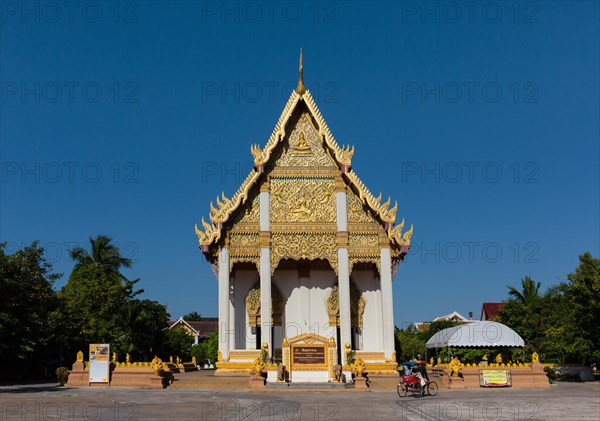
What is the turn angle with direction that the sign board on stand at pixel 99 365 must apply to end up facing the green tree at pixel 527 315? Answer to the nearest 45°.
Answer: approximately 135° to its left

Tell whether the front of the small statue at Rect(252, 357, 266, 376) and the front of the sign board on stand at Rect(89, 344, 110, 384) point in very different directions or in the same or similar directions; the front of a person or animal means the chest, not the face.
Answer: same or similar directions

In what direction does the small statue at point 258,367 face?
toward the camera

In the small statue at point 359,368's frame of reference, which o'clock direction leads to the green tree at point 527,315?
The green tree is roughly at 7 o'clock from the small statue.

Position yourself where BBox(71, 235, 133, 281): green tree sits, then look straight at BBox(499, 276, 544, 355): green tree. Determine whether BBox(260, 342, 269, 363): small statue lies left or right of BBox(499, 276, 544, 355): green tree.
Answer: right

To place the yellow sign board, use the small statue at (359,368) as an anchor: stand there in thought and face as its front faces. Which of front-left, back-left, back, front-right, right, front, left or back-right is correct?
left

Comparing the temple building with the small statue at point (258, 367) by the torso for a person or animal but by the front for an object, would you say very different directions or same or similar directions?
same or similar directions

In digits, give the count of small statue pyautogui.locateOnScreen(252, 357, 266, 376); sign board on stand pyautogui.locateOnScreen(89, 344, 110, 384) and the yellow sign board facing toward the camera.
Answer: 3

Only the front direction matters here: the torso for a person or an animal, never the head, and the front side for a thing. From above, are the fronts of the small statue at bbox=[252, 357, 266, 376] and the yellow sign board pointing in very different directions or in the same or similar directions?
same or similar directions

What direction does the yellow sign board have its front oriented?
toward the camera

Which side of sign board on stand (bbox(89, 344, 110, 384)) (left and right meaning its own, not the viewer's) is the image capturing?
front

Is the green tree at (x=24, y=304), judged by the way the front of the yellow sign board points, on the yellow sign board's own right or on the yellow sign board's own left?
on the yellow sign board's own right

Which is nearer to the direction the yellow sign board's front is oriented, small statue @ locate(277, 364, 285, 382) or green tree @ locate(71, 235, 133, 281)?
the small statue
